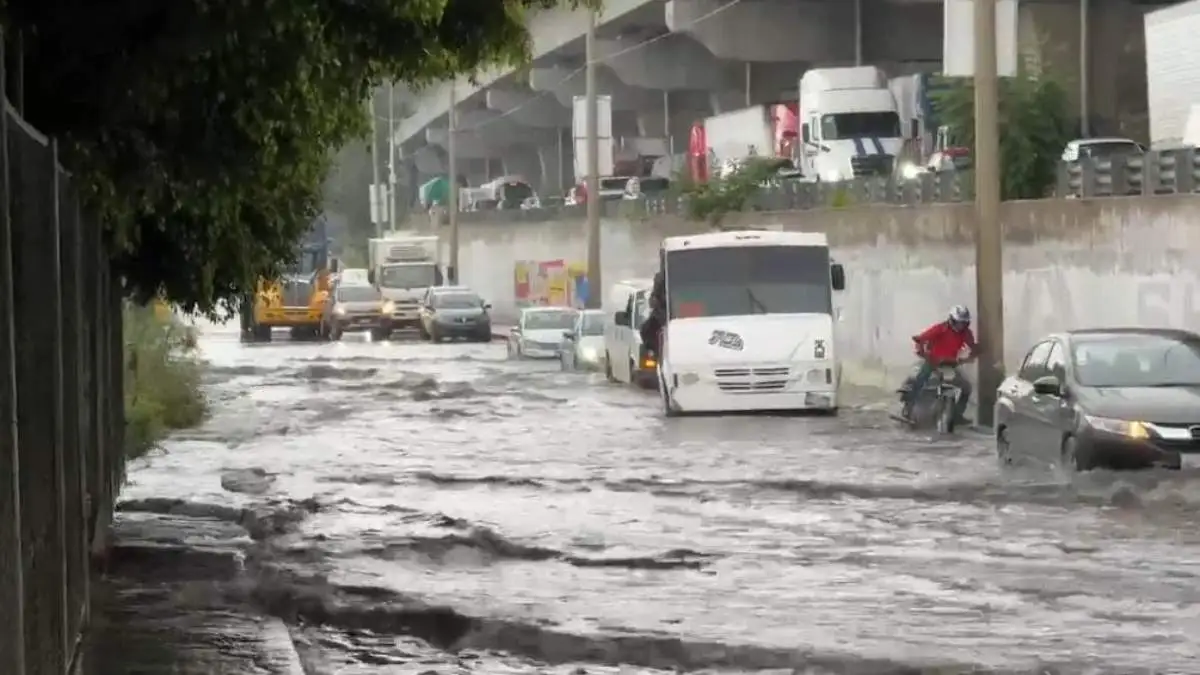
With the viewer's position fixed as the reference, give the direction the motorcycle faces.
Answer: facing the viewer and to the right of the viewer

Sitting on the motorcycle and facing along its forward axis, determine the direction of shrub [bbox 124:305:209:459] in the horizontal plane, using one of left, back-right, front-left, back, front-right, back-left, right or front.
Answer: back-right

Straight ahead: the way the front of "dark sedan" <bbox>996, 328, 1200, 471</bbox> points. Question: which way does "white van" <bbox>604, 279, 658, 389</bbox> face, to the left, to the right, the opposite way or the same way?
the same way

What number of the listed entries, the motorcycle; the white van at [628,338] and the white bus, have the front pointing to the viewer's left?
0

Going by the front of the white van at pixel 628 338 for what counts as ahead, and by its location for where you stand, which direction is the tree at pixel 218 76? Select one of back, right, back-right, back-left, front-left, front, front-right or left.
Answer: front-right

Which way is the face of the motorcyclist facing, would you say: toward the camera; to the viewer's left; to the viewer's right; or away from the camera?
toward the camera

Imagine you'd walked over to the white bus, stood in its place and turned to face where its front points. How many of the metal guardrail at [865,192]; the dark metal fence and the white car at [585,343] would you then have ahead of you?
1

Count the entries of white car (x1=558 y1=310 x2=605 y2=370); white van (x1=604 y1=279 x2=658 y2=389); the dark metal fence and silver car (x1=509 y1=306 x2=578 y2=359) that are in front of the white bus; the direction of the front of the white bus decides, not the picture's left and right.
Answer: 1

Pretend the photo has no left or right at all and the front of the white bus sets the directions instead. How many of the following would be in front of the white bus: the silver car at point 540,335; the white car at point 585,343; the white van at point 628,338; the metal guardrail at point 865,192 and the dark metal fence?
1

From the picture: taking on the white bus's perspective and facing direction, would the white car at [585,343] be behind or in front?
behind

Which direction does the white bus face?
toward the camera

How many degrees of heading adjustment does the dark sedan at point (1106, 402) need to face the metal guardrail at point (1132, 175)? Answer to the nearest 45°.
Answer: approximately 135° to its left

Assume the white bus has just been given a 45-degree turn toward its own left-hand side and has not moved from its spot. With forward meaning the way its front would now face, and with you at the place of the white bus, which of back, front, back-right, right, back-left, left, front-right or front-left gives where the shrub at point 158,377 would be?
back-right
